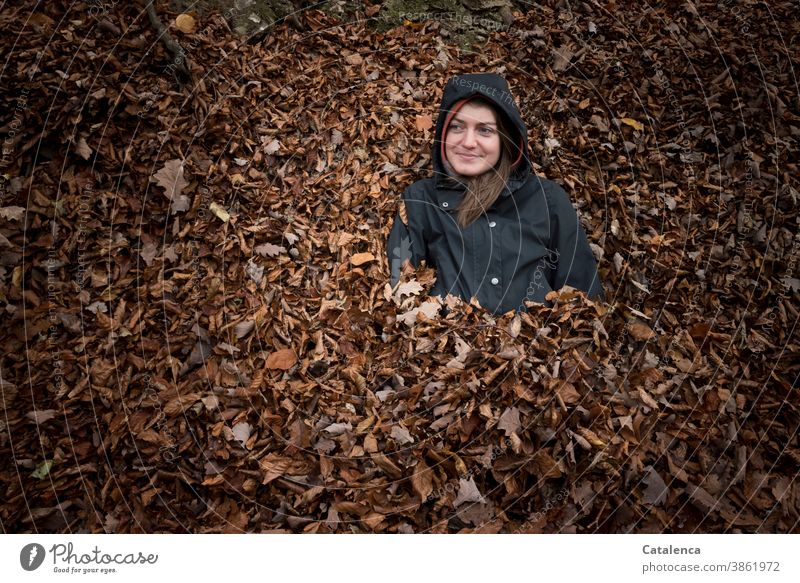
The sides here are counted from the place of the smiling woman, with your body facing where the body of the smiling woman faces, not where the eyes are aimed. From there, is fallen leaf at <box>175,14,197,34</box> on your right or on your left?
on your right

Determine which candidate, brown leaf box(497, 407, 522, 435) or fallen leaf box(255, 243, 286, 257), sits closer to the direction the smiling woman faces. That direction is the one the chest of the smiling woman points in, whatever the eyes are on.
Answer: the brown leaf

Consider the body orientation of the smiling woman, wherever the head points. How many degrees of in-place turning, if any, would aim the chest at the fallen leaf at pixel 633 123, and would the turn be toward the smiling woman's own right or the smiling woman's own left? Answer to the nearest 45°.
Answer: approximately 135° to the smiling woman's own left

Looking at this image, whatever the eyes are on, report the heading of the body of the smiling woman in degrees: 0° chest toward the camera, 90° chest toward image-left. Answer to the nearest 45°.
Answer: approximately 0°

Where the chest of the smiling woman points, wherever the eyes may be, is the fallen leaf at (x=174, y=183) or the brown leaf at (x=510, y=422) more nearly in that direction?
the brown leaf

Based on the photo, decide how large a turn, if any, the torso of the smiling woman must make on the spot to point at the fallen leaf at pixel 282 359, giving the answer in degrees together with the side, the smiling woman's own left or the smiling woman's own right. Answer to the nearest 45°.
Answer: approximately 45° to the smiling woman's own right

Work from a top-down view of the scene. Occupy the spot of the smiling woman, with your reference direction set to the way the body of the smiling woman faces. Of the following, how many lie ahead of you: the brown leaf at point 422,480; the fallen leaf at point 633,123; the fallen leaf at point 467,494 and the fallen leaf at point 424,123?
2

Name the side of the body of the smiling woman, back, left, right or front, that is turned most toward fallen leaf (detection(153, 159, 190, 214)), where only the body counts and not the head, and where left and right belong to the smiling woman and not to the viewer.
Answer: right

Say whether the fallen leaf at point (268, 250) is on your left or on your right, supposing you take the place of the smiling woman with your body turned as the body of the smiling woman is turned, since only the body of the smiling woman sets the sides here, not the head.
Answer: on your right

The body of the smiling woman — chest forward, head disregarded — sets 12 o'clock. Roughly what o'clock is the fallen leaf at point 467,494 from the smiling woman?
The fallen leaf is roughly at 12 o'clock from the smiling woman.

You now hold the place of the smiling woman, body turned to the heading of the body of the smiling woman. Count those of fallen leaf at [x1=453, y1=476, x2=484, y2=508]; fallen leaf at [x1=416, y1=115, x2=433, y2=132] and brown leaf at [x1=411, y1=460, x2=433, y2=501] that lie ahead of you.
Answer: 2
